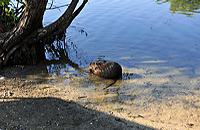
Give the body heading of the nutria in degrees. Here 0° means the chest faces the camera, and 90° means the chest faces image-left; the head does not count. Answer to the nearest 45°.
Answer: approximately 90°

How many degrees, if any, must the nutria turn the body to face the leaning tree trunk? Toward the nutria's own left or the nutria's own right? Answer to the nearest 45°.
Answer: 0° — it already faces it

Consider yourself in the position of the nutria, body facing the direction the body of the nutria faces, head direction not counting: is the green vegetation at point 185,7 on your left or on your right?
on your right

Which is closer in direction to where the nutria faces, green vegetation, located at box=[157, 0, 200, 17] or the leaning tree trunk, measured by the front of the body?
the leaning tree trunk
